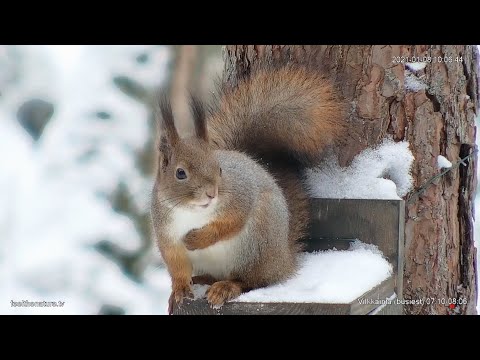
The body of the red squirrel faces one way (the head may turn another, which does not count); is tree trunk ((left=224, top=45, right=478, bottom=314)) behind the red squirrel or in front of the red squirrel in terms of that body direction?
behind

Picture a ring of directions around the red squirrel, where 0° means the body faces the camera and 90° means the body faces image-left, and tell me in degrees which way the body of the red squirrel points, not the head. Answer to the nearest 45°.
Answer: approximately 45°
